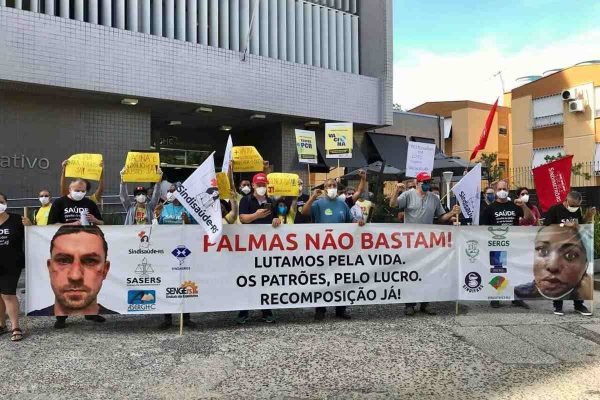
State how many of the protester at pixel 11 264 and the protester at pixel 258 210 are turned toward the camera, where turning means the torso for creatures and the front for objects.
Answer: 2

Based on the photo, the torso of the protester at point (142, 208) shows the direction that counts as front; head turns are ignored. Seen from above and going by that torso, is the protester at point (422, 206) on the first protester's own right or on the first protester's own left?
on the first protester's own left

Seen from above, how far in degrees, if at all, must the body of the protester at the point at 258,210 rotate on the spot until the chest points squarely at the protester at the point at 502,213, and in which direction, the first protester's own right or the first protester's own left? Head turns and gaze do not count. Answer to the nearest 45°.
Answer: approximately 90° to the first protester's own left

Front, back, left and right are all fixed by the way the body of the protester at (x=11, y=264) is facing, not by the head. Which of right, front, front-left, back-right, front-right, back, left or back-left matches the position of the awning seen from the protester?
back-left

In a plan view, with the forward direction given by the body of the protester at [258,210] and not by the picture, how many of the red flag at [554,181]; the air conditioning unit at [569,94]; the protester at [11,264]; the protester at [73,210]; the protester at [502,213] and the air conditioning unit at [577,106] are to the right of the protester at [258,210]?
2

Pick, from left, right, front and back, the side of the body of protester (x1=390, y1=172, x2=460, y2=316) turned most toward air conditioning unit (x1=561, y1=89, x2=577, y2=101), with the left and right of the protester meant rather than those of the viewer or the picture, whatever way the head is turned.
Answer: back

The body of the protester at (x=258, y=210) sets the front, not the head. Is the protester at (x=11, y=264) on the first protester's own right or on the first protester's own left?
on the first protester's own right

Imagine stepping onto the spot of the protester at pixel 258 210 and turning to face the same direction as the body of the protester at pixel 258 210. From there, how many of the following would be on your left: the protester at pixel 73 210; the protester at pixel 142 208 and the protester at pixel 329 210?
1

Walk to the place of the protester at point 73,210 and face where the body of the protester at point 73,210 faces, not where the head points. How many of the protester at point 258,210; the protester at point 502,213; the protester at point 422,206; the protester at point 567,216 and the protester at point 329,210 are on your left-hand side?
5

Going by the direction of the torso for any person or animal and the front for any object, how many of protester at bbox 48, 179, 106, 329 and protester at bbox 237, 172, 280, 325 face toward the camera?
2
